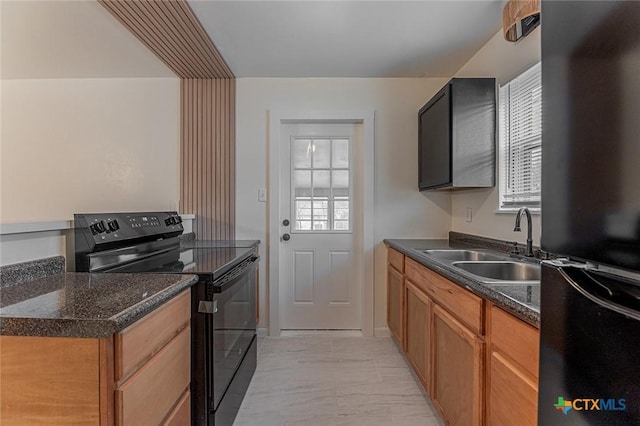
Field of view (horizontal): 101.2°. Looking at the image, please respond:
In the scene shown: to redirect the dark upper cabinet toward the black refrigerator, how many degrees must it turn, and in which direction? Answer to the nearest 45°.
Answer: approximately 90° to its left

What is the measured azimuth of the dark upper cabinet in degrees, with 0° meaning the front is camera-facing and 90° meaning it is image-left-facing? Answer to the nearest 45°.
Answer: approximately 90°

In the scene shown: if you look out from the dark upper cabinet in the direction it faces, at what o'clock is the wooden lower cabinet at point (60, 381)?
The wooden lower cabinet is roughly at 10 o'clock from the dark upper cabinet.

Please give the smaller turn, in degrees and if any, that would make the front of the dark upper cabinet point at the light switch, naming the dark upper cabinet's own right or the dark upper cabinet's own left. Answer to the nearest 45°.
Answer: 0° — it already faces it

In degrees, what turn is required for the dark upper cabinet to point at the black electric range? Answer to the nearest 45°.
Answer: approximately 45° to its left
